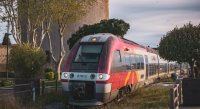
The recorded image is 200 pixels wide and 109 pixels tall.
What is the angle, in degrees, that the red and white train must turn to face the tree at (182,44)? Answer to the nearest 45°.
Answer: approximately 180°

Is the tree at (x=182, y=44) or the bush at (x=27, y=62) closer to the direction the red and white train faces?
the bush

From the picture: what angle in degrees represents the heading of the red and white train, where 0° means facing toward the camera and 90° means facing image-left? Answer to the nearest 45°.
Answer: approximately 45°

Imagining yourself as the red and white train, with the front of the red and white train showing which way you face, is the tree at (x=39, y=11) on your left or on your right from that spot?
on your right

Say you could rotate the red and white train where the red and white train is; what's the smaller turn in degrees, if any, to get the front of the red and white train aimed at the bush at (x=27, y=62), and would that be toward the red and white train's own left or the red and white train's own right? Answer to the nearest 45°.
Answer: approximately 90° to the red and white train's own right
